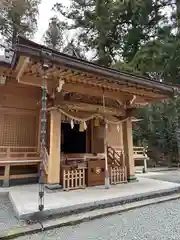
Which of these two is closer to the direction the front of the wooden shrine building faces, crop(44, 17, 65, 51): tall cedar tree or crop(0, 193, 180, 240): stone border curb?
the stone border curb

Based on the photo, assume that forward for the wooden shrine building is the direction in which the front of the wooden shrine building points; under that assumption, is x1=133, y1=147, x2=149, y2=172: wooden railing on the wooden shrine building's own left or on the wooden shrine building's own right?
on the wooden shrine building's own left

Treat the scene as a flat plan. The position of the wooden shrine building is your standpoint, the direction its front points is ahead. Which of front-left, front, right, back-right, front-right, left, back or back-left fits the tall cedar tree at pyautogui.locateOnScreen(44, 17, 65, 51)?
back-left

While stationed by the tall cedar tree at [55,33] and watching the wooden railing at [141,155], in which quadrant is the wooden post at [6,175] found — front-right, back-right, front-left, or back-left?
front-right

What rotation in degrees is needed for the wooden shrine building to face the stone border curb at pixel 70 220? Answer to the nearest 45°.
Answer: approximately 45° to its right

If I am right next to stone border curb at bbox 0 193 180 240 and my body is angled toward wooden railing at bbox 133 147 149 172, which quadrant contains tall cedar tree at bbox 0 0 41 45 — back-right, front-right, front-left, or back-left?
front-left

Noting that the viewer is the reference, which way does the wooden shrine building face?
facing the viewer and to the right of the viewer

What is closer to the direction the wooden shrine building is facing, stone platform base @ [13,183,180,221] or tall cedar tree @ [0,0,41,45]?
the stone platform base

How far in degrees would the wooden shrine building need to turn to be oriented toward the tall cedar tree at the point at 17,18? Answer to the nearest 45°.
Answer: approximately 180°

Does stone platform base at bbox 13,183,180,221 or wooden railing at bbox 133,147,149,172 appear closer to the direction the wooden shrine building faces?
the stone platform base
